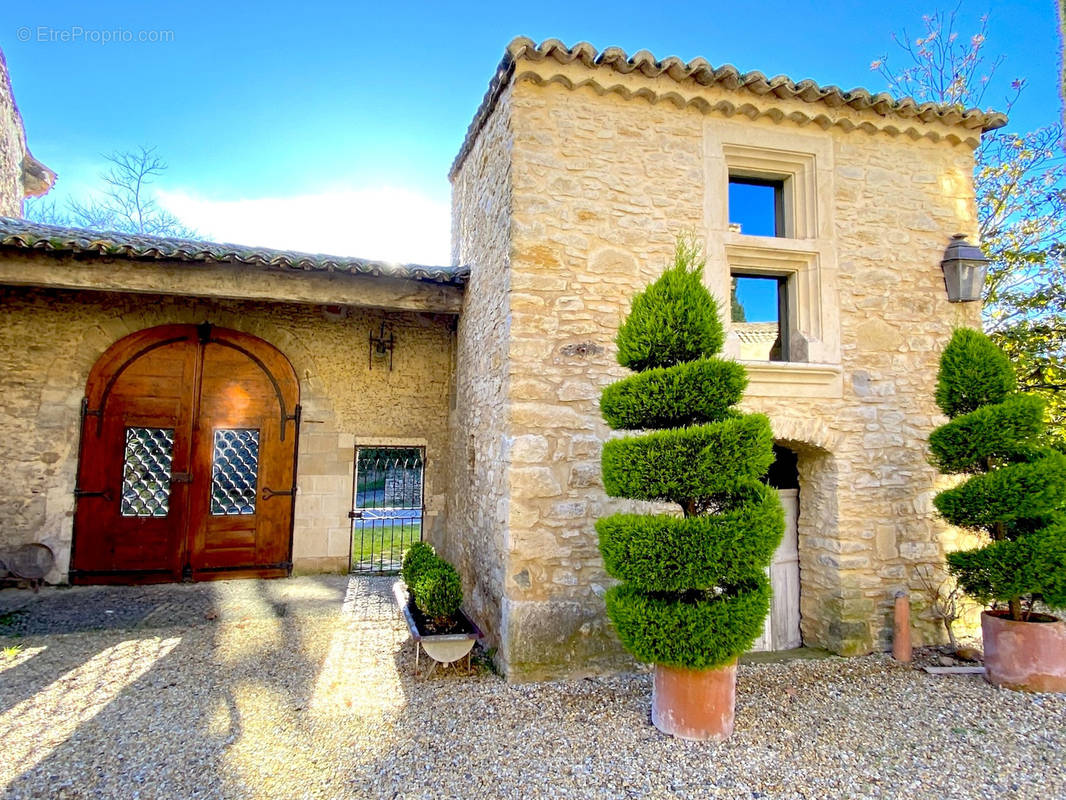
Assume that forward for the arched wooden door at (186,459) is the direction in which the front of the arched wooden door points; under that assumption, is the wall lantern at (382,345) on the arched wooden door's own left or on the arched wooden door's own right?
on the arched wooden door's own left

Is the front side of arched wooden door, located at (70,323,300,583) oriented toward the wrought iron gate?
no

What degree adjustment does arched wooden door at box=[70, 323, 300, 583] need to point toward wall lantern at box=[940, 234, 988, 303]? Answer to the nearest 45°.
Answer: approximately 45° to its left

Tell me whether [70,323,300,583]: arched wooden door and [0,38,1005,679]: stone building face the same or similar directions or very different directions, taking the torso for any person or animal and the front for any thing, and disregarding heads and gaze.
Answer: same or similar directions

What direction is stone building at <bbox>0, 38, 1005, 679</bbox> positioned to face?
toward the camera

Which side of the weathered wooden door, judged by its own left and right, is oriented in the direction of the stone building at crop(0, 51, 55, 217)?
right

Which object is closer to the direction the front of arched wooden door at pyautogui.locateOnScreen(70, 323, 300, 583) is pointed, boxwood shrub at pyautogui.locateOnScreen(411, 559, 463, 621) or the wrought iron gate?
the boxwood shrub

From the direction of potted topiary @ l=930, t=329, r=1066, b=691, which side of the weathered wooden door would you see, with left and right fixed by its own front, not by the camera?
left

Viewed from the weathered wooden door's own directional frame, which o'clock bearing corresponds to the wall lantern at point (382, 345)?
The wall lantern is roughly at 3 o'clock from the weathered wooden door.

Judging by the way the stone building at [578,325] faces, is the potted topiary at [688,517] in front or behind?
in front

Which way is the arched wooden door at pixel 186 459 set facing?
toward the camera

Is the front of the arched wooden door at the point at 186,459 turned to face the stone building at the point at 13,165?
no

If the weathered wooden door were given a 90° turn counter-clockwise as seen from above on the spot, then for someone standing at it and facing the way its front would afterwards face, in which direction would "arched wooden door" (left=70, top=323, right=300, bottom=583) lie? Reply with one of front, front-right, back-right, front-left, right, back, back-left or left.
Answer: back
